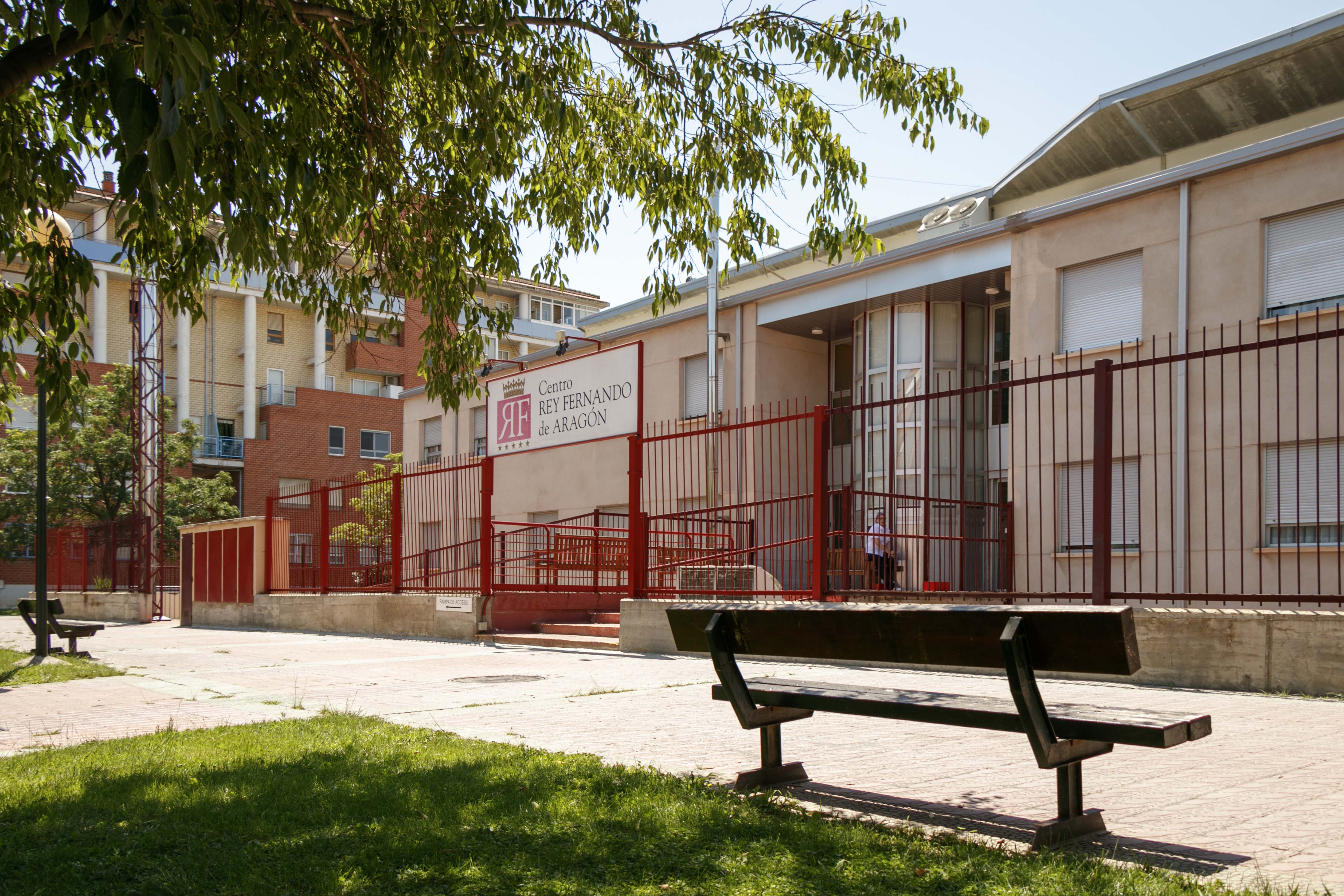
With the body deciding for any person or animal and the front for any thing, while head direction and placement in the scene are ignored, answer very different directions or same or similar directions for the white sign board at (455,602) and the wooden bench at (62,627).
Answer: very different directions

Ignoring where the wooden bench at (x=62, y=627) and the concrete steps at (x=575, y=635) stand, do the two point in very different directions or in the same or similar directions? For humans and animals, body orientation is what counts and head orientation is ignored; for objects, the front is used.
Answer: very different directions

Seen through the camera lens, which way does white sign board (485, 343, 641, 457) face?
facing the viewer and to the left of the viewer

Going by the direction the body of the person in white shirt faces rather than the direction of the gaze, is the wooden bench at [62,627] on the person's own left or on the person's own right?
on the person's own right

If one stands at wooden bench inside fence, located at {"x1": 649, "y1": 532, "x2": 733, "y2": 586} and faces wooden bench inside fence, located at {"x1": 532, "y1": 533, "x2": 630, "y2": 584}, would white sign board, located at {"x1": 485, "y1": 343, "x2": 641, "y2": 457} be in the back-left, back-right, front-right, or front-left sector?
front-left

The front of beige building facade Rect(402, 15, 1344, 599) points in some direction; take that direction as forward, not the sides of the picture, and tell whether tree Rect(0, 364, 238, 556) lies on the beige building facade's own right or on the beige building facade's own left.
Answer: on the beige building facade's own right

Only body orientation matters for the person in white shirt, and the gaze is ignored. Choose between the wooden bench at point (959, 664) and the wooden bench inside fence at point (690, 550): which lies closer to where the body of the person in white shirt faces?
the wooden bench

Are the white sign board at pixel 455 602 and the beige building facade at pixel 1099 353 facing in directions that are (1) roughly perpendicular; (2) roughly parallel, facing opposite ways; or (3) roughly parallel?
roughly parallel
